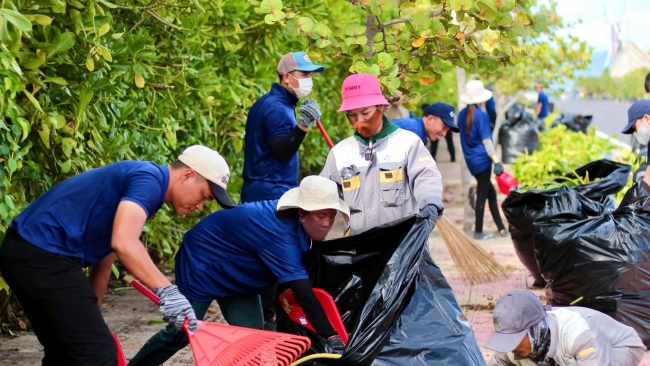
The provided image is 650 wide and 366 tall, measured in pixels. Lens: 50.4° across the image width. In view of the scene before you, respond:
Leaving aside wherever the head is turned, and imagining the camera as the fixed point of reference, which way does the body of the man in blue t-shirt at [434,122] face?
to the viewer's right

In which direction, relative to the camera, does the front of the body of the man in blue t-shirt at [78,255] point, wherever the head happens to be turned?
to the viewer's right

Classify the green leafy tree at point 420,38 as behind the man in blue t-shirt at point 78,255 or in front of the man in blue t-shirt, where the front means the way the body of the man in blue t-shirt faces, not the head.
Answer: in front

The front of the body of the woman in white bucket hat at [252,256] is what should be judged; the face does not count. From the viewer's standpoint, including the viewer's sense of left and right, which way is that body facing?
facing to the right of the viewer

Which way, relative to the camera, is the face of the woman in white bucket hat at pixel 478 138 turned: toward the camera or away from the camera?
away from the camera

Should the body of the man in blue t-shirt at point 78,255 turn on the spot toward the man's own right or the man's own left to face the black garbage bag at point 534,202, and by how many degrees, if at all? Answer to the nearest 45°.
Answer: approximately 45° to the man's own left
